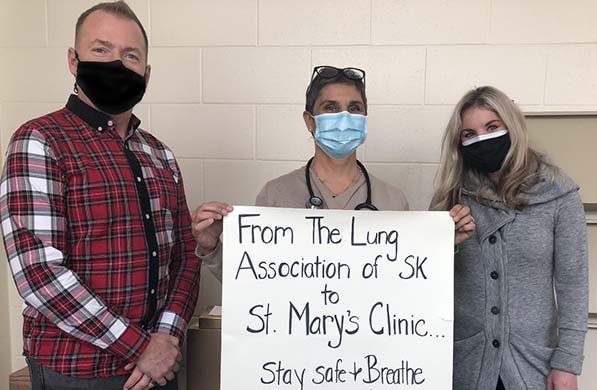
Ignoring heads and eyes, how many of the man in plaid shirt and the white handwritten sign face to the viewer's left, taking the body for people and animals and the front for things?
0

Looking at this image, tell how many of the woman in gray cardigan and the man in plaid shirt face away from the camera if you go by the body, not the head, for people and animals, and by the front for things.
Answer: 0

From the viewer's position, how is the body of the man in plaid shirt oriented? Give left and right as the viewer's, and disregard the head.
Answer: facing the viewer and to the right of the viewer

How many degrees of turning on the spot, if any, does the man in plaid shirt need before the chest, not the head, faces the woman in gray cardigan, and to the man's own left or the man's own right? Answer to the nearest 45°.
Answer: approximately 45° to the man's own left

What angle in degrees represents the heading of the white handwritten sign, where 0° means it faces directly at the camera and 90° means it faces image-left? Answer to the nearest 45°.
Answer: approximately 0°

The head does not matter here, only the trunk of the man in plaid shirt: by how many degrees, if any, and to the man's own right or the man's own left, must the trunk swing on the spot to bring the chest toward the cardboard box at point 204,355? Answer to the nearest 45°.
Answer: approximately 90° to the man's own left

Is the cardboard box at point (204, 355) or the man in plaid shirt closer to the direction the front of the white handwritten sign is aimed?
the man in plaid shirt

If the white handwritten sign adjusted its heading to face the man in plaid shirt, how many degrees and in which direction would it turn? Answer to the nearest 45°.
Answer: approximately 90° to its right

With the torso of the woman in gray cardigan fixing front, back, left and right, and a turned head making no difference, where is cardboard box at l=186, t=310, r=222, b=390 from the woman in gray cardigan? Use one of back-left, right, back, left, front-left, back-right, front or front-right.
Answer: front-right
